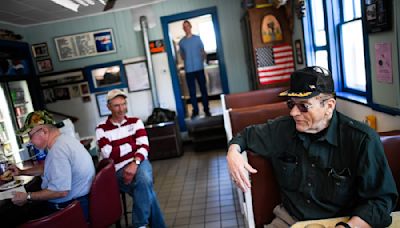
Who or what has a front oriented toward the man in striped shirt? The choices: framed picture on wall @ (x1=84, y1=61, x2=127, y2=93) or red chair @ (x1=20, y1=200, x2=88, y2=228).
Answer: the framed picture on wall

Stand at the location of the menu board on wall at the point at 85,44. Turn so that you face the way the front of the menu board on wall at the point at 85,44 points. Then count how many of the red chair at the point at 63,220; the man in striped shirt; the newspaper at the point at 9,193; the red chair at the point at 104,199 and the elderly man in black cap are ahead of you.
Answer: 5

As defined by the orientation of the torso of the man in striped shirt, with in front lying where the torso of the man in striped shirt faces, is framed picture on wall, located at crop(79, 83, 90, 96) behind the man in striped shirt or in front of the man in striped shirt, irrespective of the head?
behind

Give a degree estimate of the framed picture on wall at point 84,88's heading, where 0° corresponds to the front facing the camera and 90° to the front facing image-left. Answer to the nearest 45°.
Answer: approximately 0°

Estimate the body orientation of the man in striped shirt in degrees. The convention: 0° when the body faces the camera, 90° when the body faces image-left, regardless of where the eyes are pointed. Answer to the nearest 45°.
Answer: approximately 315°

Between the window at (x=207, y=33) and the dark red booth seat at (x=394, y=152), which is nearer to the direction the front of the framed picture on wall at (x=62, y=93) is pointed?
the dark red booth seat

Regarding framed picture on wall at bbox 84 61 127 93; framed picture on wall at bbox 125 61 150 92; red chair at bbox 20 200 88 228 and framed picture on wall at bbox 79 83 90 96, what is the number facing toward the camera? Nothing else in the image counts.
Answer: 3

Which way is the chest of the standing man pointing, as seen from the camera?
toward the camera

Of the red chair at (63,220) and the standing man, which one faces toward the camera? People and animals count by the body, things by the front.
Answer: the standing man

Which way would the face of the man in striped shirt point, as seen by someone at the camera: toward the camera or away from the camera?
toward the camera

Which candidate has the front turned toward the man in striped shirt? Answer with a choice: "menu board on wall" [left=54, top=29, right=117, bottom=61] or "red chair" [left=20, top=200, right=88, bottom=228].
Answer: the menu board on wall

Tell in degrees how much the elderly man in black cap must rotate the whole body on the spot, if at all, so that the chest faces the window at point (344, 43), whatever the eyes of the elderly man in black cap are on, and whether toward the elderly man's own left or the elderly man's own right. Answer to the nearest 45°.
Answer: approximately 135° to the elderly man's own right

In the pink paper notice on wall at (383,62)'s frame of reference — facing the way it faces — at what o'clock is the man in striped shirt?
The man in striped shirt is roughly at 1 o'clock from the pink paper notice on wall.

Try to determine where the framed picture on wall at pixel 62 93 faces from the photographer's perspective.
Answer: facing the viewer
